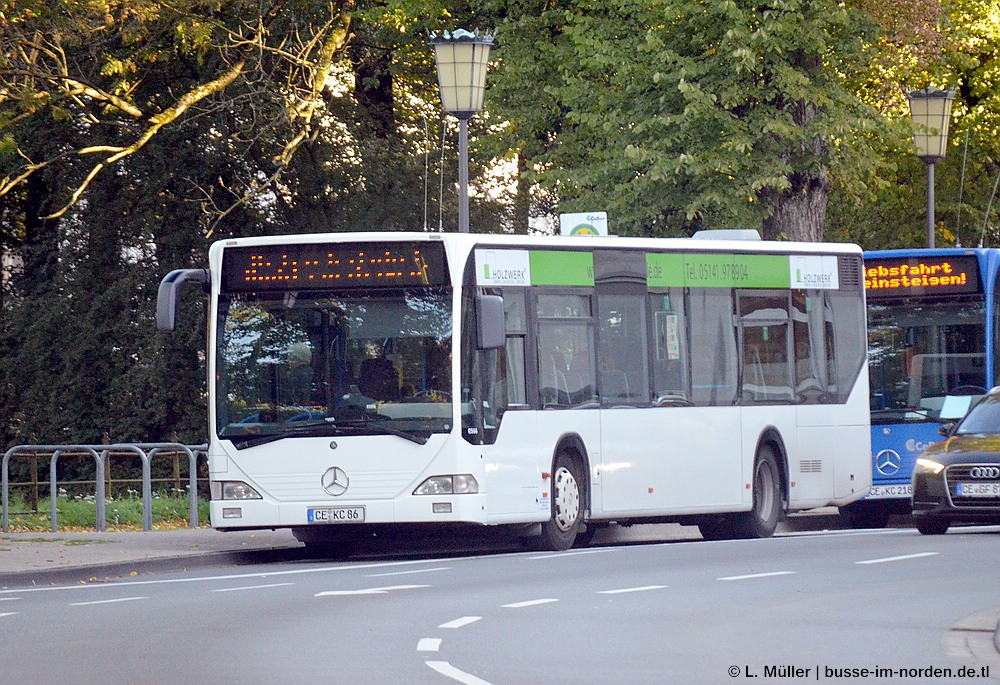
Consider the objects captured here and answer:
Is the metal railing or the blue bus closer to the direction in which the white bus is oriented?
the metal railing

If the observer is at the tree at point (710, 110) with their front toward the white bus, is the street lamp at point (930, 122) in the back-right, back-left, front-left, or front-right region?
back-left

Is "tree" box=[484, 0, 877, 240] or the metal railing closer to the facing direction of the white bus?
the metal railing

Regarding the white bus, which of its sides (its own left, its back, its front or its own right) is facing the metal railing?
right

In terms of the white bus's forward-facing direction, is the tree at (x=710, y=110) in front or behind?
behind

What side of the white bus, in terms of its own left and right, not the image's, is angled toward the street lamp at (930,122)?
back

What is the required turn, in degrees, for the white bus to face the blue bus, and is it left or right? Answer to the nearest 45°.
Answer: approximately 180°

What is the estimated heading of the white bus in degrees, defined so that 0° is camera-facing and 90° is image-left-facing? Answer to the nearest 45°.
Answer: approximately 45°
